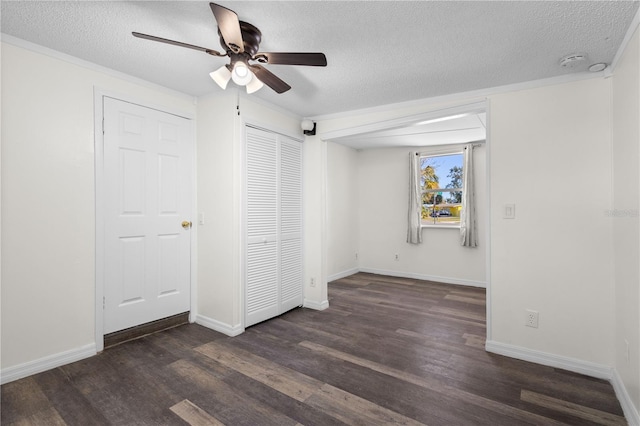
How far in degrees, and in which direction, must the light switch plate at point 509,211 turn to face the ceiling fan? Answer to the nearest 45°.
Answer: approximately 45° to its right

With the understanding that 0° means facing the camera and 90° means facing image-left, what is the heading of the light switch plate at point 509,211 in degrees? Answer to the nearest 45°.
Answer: approximately 0°

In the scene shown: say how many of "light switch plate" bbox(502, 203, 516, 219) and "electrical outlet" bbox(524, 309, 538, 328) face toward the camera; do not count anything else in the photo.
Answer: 2

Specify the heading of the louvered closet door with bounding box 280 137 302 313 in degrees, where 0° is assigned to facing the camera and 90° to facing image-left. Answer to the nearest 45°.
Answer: approximately 315°

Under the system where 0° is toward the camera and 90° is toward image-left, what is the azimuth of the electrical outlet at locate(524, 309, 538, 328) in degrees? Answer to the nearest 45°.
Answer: approximately 0°

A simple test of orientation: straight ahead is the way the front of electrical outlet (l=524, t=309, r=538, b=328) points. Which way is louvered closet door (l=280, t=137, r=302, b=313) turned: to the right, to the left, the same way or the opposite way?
to the left

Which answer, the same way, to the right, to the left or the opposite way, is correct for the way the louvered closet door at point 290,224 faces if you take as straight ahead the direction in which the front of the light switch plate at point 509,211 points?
to the left

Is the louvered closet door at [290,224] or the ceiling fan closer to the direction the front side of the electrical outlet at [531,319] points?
the ceiling fan

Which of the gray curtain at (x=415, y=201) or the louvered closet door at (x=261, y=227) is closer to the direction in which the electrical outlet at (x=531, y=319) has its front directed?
the louvered closet door

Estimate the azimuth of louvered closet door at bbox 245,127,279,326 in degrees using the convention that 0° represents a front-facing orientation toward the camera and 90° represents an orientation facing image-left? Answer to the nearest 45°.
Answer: approximately 315°
